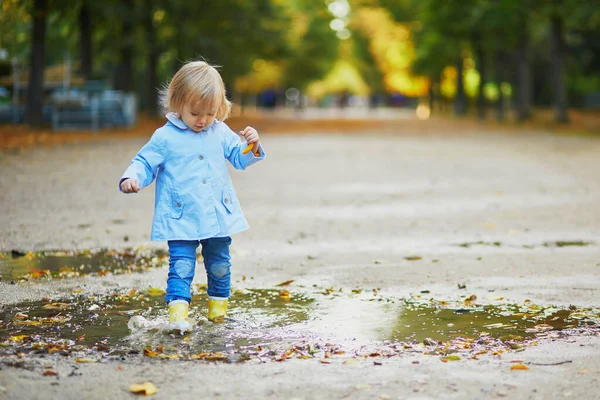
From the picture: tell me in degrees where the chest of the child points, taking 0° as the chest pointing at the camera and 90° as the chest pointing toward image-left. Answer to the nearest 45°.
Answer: approximately 0°

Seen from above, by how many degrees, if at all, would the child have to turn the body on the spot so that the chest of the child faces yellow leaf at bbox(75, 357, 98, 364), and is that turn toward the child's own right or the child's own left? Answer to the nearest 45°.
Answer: approximately 45° to the child's own right

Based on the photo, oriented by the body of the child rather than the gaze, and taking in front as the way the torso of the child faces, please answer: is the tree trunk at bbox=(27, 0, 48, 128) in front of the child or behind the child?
behind

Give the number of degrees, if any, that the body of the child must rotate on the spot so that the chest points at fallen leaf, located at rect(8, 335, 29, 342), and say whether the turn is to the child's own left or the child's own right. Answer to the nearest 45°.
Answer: approximately 45° to the child's own right

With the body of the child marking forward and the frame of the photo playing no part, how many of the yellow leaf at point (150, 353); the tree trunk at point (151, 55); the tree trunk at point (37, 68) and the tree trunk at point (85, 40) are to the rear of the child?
3

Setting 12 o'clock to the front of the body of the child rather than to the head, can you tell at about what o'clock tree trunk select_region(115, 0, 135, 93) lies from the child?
The tree trunk is roughly at 6 o'clock from the child.

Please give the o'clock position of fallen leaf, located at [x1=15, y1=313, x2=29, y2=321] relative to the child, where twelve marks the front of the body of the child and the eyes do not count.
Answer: The fallen leaf is roughly at 3 o'clock from the child.

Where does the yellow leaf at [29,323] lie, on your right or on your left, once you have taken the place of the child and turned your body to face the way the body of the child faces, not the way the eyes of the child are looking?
on your right

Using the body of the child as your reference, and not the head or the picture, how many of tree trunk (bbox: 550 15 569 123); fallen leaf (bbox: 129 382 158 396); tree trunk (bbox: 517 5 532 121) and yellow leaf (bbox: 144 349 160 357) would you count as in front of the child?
2

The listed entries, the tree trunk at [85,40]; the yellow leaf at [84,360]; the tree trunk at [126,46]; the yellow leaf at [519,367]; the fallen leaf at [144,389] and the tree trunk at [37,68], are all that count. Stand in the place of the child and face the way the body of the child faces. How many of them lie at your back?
3

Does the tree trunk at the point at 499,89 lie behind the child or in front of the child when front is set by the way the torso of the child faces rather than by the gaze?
behind
